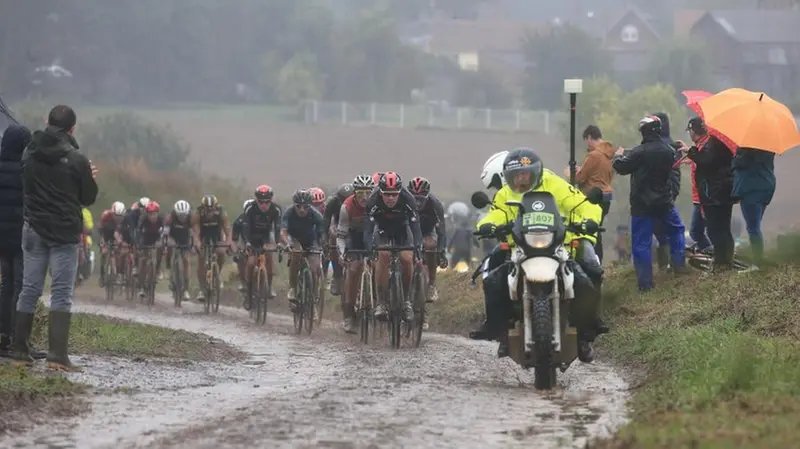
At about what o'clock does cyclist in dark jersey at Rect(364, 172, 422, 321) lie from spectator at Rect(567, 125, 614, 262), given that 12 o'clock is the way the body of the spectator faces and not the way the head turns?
The cyclist in dark jersey is roughly at 11 o'clock from the spectator.

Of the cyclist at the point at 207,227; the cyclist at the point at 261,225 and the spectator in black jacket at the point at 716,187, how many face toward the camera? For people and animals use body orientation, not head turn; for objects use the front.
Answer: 2

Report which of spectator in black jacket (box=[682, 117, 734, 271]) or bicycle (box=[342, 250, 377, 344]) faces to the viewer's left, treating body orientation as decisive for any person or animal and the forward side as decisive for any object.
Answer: the spectator in black jacket

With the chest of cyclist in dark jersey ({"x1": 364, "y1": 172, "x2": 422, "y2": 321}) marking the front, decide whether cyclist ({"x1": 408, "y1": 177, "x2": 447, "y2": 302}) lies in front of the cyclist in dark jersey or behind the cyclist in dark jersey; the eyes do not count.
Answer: behind

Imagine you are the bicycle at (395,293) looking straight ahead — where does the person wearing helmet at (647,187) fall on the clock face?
The person wearing helmet is roughly at 9 o'clock from the bicycle.
